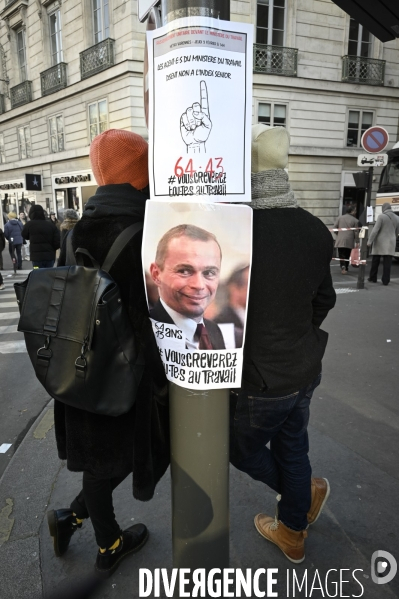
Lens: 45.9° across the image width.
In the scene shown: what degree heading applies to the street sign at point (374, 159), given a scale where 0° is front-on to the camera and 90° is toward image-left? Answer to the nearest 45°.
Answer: approximately 0°

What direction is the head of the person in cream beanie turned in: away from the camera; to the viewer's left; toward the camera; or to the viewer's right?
away from the camera

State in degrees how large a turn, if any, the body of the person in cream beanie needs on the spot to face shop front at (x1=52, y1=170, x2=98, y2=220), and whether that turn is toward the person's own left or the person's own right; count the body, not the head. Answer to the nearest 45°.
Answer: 0° — they already face it

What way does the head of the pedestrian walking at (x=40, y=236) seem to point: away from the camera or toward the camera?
away from the camera

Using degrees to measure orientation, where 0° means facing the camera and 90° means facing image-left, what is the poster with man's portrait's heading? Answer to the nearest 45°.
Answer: approximately 0°

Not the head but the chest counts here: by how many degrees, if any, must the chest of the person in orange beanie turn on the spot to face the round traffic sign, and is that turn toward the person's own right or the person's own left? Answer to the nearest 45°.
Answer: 0° — they already face it

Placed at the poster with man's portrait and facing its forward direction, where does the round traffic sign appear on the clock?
The round traffic sign is roughly at 7 o'clock from the poster with man's portrait.
